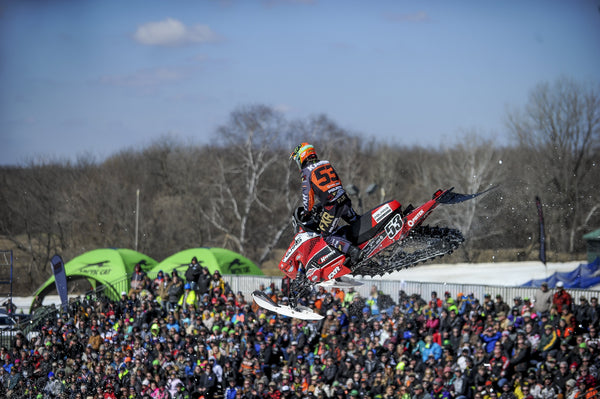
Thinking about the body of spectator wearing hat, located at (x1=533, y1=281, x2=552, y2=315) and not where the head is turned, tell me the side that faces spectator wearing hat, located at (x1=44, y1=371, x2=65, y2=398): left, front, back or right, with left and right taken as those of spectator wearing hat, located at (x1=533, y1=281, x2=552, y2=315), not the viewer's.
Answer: right

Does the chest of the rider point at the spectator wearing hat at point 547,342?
no

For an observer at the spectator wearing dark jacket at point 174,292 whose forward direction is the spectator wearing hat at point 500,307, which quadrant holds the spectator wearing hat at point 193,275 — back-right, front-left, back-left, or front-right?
front-left

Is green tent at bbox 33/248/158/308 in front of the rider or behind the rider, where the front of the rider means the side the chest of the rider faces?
in front

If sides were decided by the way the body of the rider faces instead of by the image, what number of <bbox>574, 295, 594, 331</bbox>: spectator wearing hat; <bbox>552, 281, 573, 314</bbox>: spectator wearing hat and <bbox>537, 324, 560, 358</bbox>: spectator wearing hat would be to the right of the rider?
3

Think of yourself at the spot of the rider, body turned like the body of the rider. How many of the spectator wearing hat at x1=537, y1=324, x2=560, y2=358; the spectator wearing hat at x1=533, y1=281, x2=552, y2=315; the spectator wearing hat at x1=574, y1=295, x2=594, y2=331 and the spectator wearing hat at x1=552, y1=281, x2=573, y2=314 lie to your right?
4

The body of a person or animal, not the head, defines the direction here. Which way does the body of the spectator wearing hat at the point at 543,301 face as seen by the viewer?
toward the camera

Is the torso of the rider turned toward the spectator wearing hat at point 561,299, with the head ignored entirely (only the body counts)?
no

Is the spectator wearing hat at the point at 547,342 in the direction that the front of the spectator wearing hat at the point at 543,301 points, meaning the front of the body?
yes

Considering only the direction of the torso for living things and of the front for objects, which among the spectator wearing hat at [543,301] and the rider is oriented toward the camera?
the spectator wearing hat

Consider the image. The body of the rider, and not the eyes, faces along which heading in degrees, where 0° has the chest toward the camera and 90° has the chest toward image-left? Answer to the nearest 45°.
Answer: approximately 135°

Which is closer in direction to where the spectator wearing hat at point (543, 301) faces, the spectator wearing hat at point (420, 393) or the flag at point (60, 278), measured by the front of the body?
the spectator wearing hat

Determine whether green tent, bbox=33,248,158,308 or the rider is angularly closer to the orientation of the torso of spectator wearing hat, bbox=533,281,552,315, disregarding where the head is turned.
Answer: the rider

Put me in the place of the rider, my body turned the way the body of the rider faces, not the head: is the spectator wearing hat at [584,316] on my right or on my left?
on my right

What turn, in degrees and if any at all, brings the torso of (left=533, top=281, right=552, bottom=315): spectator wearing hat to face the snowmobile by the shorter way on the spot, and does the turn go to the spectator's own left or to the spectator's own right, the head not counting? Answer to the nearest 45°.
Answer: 0° — they already face it

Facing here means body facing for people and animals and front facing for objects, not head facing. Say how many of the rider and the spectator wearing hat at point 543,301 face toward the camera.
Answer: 1

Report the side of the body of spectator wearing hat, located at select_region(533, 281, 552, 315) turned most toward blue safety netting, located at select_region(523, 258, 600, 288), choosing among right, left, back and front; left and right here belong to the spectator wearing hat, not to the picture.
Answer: back

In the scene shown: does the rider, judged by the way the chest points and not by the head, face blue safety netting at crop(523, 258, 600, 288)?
no
